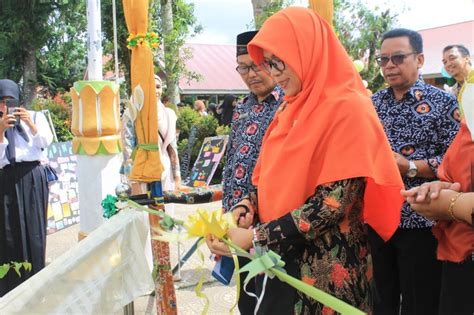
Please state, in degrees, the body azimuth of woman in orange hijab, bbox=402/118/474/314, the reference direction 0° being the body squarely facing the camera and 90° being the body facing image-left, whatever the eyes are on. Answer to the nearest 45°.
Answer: approximately 90°

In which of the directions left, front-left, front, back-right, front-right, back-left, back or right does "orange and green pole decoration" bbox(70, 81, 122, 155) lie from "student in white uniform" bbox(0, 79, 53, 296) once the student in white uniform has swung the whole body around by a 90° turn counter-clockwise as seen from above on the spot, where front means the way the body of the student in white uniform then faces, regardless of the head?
front-left

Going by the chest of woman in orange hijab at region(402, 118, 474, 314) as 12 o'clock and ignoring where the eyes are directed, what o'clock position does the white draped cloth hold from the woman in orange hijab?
The white draped cloth is roughly at 11 o'clock from the woman in orange hijab.

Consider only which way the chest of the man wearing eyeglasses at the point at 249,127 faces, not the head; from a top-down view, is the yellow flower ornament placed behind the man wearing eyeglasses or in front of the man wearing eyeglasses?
in front

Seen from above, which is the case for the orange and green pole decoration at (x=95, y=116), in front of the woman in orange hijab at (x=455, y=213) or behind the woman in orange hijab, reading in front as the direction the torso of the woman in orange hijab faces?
in front

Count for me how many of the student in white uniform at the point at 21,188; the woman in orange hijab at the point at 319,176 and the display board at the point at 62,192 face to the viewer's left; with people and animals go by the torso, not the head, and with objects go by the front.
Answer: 1

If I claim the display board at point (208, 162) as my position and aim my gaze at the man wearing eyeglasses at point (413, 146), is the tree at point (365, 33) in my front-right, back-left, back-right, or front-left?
back-left

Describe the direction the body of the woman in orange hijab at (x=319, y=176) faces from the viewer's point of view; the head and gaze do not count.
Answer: to the viewer's left

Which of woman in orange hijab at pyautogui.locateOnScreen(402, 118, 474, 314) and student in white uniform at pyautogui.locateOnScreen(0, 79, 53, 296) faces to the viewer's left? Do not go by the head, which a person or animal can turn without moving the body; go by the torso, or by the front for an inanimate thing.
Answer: the woman in orange hijab

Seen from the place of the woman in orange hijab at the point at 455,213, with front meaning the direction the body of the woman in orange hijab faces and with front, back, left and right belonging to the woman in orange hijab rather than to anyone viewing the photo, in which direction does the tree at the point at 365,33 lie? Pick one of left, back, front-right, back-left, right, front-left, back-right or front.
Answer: right

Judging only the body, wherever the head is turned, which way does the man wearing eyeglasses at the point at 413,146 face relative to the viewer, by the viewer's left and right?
facing the viewer and to the left of the viewer

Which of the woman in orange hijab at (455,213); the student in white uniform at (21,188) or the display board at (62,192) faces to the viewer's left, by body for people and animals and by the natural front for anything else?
the woman in orange hijab
